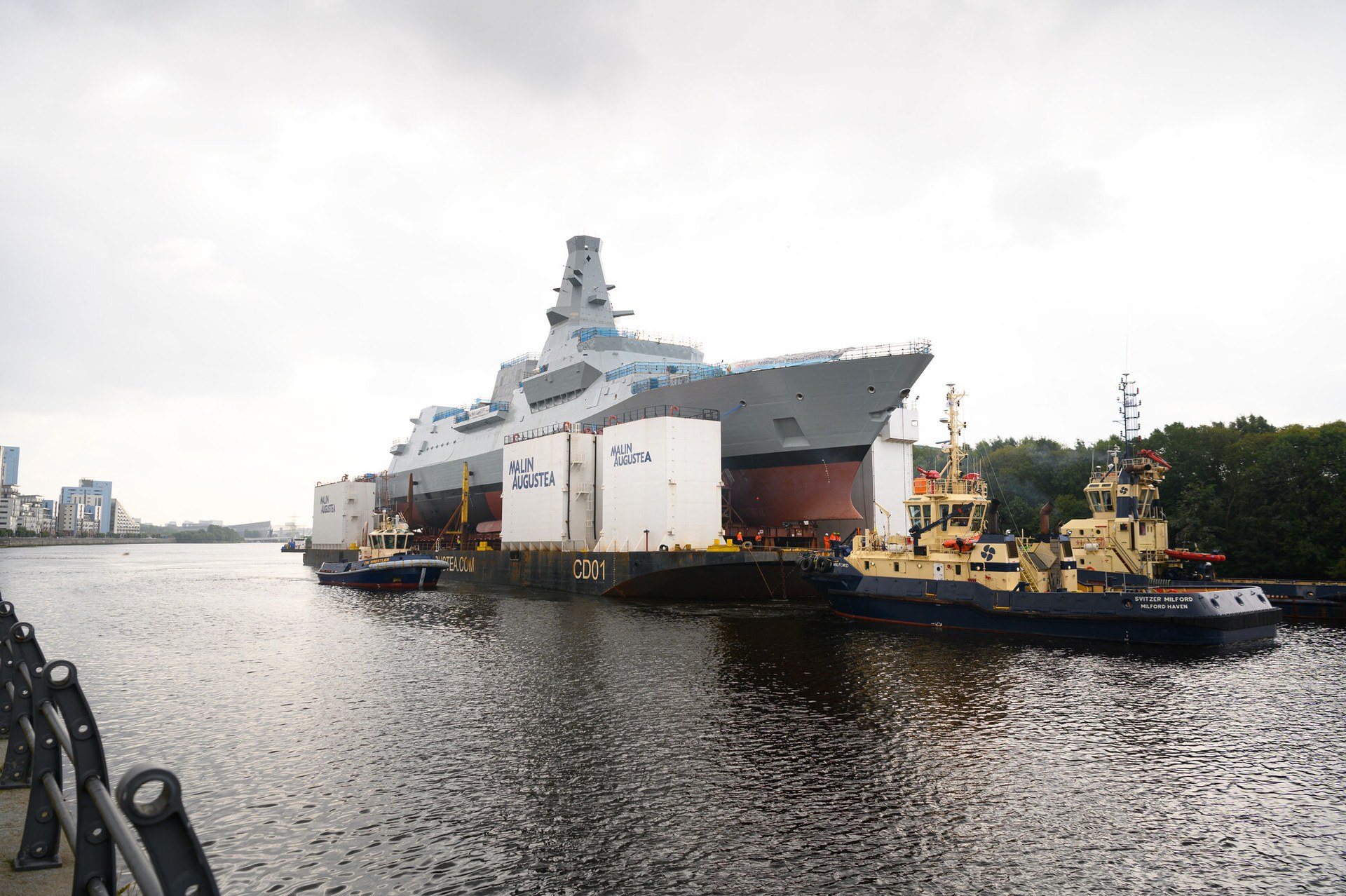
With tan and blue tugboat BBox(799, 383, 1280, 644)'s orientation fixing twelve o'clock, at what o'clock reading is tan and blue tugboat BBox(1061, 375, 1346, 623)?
tan and blue tugboat BBox(1061, 375, 1346, 623) is roughly at 3 o'clock from tan and blue tugboat BBox(799, 383, 1280, 644).

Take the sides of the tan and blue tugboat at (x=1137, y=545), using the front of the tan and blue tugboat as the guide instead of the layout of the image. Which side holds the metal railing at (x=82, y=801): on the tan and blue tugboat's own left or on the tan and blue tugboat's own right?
on the tan and blue tugboat's own left

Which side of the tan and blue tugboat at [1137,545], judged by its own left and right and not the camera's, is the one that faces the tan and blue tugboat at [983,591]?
left

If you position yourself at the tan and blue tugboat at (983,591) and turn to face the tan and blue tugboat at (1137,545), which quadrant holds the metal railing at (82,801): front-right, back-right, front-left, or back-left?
back-right

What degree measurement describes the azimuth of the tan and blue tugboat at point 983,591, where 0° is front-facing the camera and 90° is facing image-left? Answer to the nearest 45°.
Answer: approximately 135°

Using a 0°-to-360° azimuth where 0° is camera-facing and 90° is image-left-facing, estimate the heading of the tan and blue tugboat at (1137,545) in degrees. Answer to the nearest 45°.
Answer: approximately 135°
